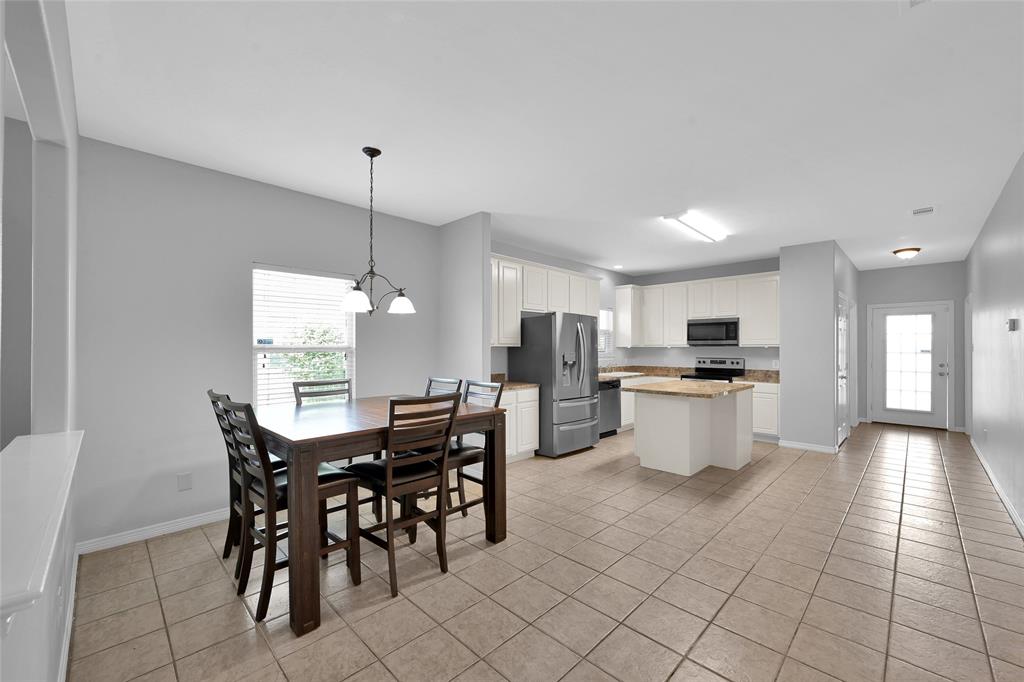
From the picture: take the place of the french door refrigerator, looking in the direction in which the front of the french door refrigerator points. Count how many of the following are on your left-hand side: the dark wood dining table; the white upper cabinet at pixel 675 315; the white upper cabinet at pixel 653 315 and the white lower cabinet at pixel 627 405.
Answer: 3

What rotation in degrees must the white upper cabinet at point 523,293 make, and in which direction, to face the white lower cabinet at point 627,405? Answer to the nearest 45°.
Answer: approximately 90° to its left

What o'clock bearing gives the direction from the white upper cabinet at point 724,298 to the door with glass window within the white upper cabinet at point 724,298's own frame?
The door with glass window is roughly at 8 o'clock from the white upper cabinet.

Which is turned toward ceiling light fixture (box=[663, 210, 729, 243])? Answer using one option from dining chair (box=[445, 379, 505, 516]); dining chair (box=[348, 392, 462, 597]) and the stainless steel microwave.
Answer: the stainless steel microwave

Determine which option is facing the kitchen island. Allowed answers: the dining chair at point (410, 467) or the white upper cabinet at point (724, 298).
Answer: the white upper cabinet

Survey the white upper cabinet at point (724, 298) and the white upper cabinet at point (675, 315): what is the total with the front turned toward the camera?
2

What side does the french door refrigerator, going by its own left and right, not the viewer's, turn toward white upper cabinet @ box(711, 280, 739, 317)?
left

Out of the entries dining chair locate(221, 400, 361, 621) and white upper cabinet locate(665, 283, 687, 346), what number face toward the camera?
1

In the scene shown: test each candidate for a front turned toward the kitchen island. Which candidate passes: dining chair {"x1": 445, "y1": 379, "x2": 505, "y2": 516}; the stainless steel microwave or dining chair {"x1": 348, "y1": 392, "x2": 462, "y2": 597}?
the stainless steel microwave

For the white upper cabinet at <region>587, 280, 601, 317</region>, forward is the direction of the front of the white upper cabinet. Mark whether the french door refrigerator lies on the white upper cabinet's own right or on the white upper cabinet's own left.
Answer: on the white upper cabinet's own right

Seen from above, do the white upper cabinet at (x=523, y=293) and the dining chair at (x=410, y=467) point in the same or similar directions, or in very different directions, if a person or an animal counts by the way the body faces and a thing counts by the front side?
very different directions

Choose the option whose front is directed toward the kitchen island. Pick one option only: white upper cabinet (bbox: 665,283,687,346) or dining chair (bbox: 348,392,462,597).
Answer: the white upper cabinet
